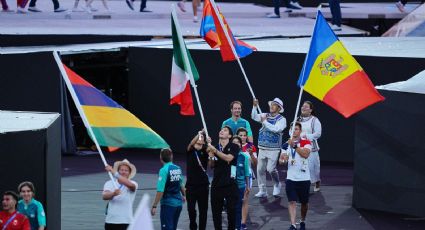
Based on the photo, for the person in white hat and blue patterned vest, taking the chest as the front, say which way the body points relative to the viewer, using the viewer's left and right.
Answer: facing the viewer and to the left of the viewer

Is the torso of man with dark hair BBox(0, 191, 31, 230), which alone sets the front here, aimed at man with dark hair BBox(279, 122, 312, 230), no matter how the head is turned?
no

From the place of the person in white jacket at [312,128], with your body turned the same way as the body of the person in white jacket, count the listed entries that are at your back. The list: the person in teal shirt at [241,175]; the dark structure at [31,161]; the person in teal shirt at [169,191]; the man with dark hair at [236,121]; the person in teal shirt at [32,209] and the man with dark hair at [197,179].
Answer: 0

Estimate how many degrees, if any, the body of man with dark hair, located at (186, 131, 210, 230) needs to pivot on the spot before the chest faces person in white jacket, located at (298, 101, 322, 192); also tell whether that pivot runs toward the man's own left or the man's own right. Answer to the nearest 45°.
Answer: approximately 135° to the man's own left

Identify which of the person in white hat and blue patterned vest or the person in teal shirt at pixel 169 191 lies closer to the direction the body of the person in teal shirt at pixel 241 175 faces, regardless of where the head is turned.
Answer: the person in teal shirt

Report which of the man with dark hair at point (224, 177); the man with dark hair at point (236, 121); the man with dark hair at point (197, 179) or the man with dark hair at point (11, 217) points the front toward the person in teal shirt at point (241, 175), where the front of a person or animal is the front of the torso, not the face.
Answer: the man with dark hair at point (236, 121)

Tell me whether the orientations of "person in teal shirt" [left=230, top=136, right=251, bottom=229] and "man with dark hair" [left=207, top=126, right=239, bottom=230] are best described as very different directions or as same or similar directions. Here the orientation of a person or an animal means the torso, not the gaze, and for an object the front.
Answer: same or similar directions

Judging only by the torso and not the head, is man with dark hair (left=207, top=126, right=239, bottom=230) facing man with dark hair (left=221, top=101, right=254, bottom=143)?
no

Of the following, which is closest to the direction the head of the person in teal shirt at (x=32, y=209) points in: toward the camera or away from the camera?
toward the camera

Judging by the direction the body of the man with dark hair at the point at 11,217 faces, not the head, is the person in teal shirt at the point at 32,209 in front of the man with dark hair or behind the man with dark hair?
behind

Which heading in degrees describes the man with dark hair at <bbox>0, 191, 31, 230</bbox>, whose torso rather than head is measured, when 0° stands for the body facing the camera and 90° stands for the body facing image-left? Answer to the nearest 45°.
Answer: approximately 45°
